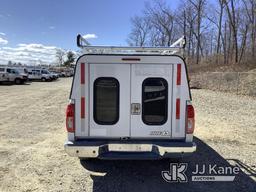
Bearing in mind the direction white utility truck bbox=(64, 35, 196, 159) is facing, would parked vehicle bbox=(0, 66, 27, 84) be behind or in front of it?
in front

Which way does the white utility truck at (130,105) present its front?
away from the camera

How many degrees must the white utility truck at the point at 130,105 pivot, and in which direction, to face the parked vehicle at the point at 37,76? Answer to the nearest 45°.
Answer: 0° — it already faces it

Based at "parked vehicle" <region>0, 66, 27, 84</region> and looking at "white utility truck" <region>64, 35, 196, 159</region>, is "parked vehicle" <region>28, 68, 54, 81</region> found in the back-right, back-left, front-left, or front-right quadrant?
back-left
